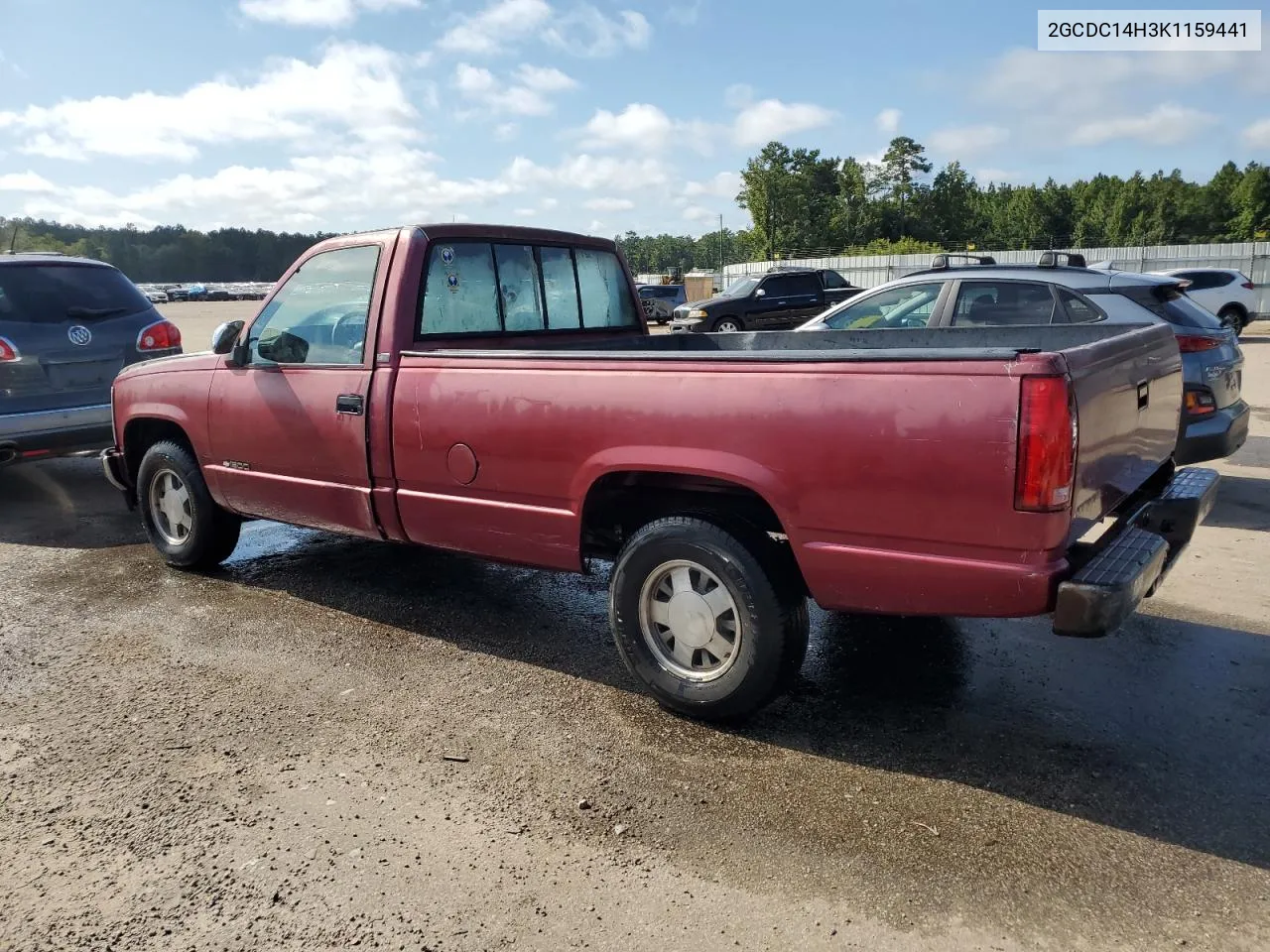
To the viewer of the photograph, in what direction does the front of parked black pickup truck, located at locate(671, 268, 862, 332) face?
facing the viewer and to the left of the viewer

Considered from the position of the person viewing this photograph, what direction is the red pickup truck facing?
facing away from the viewer and to the left of the viewer

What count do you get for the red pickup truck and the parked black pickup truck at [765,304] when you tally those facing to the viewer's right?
0

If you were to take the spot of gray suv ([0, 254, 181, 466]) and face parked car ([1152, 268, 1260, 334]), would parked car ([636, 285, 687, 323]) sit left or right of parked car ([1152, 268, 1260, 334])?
left

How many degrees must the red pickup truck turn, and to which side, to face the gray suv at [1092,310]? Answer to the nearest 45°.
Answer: approximately 90° to its right

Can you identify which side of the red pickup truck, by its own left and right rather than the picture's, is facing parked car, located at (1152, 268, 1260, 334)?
right

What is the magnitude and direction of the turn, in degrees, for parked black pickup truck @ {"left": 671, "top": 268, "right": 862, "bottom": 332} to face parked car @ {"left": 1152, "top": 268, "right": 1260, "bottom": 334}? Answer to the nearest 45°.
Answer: approximately 135° to its left

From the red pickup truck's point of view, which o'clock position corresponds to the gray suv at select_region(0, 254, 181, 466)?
The gray suv is roughly at 12 o'clock from the red pickup truck.

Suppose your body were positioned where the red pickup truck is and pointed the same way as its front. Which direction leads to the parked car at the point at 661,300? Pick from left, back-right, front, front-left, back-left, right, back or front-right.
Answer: front-right

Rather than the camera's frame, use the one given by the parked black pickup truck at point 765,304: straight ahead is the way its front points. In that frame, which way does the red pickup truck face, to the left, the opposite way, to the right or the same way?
to the right
